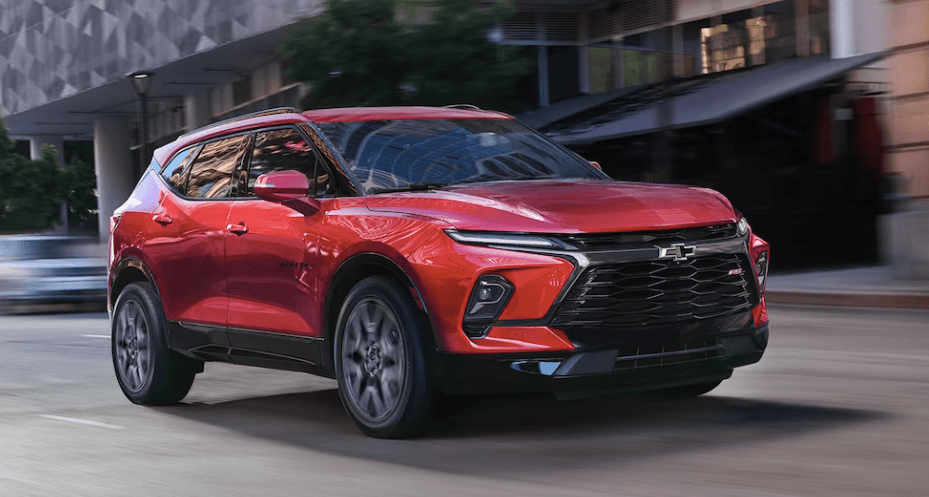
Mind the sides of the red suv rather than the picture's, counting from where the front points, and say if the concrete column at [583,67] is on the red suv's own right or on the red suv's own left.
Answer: on the red suv's own left

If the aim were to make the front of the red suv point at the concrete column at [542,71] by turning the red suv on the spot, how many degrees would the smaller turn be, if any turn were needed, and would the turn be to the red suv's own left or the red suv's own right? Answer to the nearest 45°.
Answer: approximately 135° to the red suv's own left

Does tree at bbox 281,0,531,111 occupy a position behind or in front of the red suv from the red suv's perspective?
behind

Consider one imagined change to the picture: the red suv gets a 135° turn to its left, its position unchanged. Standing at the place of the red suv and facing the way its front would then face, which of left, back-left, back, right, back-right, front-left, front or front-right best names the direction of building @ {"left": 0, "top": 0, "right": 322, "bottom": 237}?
front

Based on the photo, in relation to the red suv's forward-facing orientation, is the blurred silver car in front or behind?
behind

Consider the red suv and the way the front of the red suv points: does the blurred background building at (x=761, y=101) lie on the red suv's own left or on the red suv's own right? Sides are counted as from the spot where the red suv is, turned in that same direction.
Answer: on the red suv's own left

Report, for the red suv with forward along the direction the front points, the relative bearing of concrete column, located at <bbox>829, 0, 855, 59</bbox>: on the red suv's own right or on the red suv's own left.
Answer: on the red suv's own left

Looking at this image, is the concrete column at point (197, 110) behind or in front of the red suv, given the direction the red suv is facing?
behind

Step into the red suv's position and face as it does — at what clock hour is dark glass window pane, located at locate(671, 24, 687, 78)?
The dark glass window pane is roughly at 8 o'clock from the red suv.

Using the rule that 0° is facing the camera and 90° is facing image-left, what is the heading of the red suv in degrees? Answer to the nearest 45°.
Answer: approximately 315°
